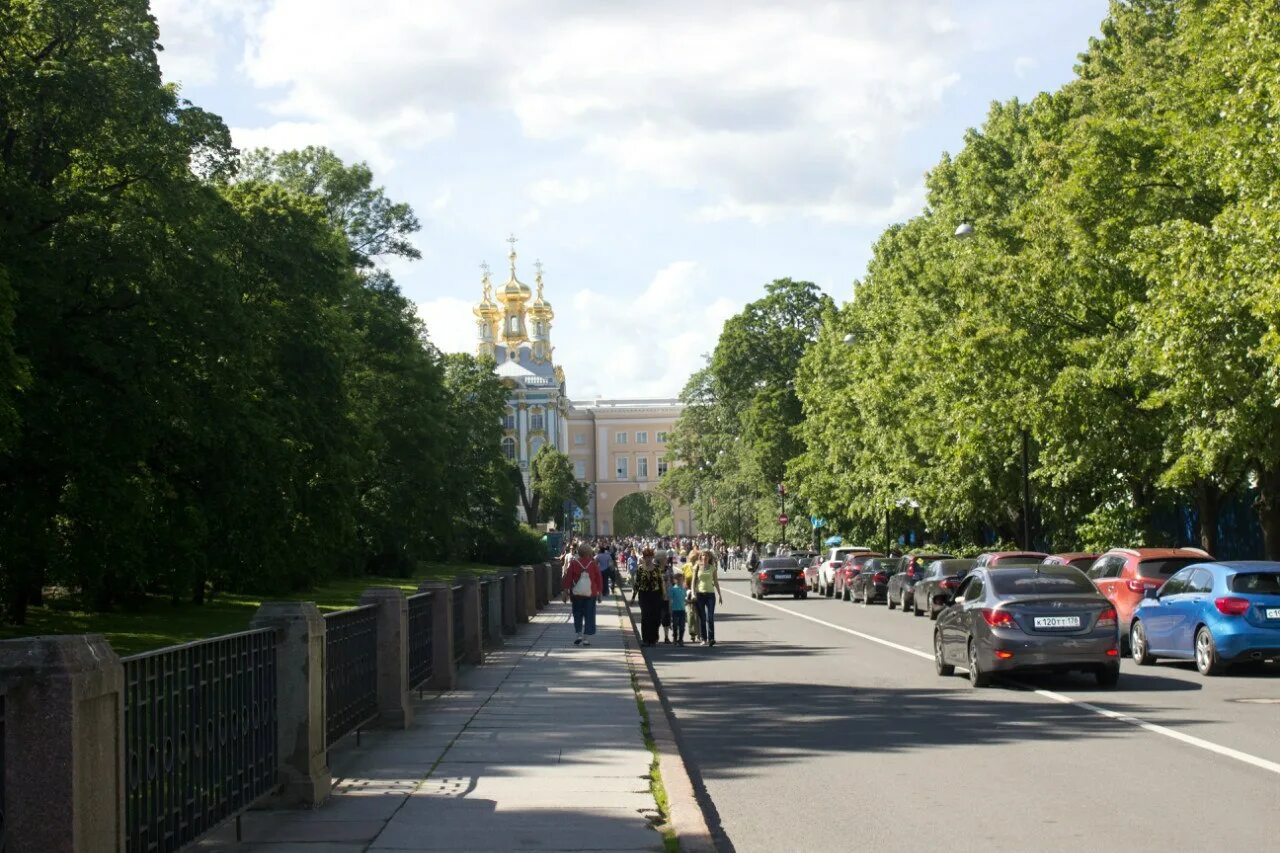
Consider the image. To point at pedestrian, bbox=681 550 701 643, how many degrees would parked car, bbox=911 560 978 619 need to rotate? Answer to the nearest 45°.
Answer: approximately 90° to its left

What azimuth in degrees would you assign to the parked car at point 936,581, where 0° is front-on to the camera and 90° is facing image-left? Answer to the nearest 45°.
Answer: approximately 135°

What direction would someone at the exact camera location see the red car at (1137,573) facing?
facing away from the viewer and to the left of the viewer

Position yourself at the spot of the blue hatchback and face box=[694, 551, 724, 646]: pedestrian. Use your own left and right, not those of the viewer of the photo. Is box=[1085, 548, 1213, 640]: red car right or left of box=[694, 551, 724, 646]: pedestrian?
right

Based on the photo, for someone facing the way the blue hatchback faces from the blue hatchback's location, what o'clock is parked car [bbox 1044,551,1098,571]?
The parked car is roughly at 1 o'clock from the blue hatchback.

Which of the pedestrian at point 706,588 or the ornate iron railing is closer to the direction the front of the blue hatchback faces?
the pedestrian

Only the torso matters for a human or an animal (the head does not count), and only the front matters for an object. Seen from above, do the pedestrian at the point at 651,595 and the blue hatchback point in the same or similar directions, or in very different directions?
very different directions
